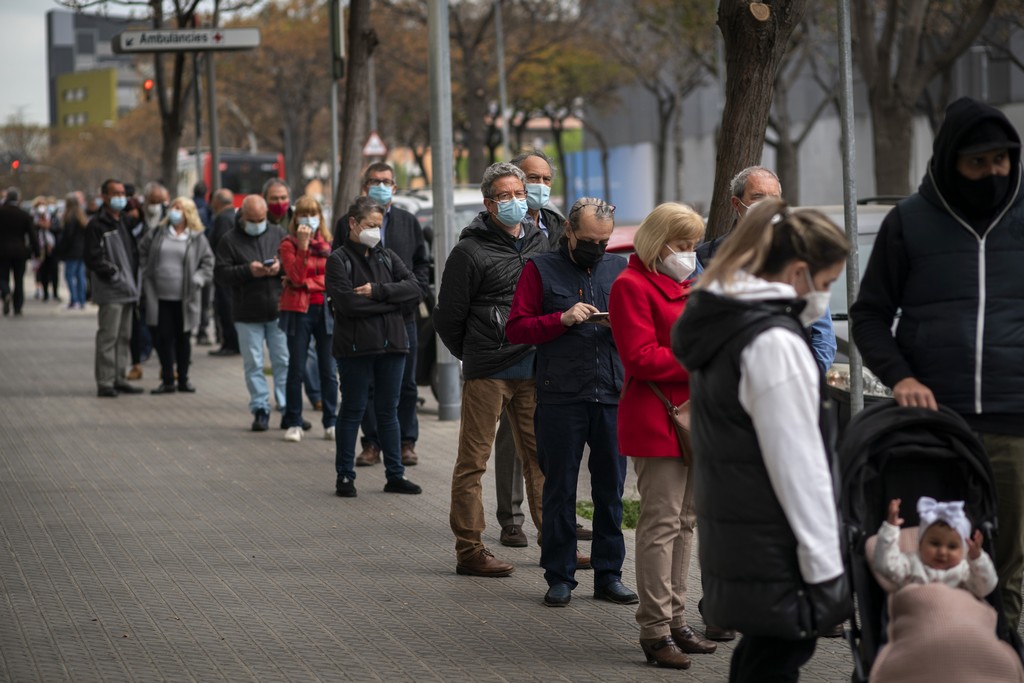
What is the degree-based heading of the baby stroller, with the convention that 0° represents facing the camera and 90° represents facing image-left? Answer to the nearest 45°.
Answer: approximately 0°

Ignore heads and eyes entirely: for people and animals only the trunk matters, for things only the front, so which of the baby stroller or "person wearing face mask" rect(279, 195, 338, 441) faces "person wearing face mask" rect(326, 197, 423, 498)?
"person wearing face mask" rect(279, 195, 338, 441)

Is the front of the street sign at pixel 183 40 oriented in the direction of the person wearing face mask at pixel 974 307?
yes

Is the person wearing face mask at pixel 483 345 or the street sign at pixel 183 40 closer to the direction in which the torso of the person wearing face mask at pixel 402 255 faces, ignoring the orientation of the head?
the person wearing face mask

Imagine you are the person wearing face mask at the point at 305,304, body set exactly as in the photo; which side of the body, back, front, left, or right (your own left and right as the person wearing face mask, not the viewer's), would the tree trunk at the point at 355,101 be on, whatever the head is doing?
back

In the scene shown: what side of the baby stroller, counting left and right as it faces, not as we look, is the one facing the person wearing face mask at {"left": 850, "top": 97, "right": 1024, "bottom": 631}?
back
